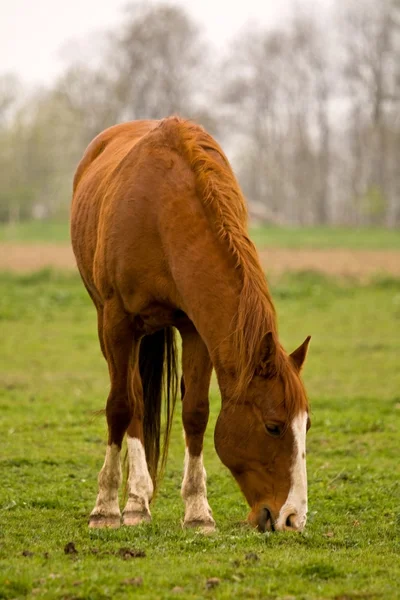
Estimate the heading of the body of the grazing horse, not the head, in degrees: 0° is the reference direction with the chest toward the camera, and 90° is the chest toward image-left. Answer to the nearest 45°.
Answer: approximately 315°
